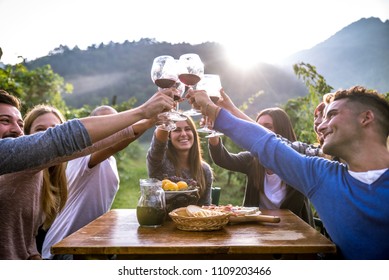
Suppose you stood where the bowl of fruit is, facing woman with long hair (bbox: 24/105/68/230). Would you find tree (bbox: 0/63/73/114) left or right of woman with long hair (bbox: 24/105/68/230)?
right

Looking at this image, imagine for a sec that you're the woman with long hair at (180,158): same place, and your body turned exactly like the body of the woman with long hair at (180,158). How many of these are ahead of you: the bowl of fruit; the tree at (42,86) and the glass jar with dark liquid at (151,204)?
2

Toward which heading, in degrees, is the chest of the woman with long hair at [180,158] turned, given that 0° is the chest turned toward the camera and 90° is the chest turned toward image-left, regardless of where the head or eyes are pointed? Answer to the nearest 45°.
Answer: approximately 0°

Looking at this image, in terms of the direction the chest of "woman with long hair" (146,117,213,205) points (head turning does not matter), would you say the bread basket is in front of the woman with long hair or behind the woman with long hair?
in front

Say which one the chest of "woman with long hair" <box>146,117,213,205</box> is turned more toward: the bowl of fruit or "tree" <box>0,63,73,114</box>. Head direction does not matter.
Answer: the bowl of fruit

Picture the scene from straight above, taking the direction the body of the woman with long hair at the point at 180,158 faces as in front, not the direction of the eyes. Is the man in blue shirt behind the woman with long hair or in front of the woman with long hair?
in front

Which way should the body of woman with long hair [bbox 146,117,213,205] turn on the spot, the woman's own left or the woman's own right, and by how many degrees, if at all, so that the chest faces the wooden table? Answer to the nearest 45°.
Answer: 0° — they already face it

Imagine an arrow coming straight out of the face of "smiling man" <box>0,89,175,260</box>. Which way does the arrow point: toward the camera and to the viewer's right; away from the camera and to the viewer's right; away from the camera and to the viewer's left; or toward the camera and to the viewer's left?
toward the camera and to the viewer's right

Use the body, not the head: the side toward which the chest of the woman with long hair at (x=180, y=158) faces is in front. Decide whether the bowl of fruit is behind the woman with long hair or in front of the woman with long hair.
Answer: in front

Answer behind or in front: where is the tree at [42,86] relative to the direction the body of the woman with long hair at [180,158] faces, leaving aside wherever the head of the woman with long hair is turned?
behind

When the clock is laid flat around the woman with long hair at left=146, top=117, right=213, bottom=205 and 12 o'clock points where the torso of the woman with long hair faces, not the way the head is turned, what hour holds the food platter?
The food platter is roughly at 12 o'clock from the woman with long hair.
